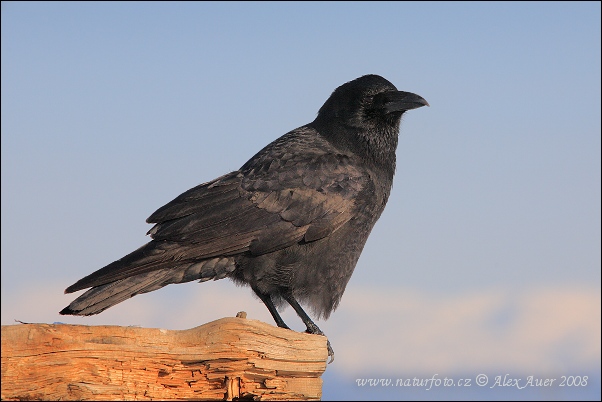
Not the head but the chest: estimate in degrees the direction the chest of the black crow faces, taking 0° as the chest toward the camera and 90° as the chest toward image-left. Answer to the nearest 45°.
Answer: approximately 270°
